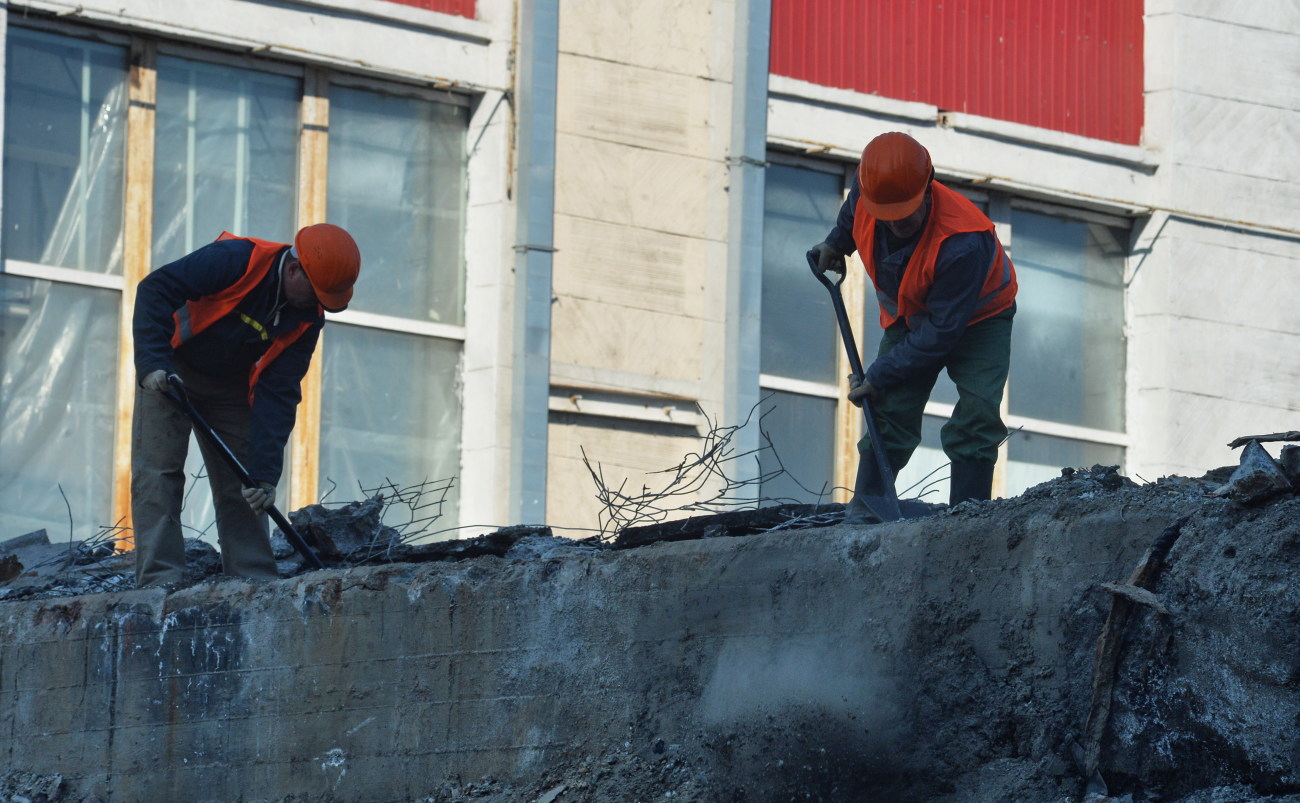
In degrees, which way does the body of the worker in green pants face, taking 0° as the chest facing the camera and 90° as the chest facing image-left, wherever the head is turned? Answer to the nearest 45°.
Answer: approximately 45°

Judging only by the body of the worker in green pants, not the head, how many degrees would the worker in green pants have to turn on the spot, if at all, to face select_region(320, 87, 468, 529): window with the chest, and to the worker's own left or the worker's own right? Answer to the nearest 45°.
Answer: approximately 90° to the worker's own right

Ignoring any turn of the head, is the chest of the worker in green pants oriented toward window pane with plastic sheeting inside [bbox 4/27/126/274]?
no

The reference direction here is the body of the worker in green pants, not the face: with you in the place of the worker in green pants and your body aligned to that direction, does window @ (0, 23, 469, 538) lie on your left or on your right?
on your right

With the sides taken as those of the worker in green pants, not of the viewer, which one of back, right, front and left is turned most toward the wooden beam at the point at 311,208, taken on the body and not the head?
right

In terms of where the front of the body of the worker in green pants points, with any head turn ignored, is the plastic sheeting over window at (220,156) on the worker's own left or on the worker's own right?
on the worker's own right

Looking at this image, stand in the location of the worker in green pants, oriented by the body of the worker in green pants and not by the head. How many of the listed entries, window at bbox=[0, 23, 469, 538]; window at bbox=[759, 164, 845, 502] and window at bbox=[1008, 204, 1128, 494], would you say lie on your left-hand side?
0

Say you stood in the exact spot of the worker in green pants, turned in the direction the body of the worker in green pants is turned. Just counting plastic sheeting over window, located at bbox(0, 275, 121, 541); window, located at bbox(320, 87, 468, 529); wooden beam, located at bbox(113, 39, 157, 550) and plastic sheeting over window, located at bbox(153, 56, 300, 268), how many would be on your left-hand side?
0

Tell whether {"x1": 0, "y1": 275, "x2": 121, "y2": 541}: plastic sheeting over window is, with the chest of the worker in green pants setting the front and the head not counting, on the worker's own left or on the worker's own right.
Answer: on the worker's own right

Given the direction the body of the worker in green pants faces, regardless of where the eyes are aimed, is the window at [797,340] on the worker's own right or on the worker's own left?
on the worker's own right

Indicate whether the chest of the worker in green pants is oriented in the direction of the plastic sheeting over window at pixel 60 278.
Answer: no

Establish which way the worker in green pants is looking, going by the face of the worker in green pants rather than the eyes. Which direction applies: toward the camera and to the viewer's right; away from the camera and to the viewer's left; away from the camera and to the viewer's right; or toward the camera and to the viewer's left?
toward the camera and to the viewer's left

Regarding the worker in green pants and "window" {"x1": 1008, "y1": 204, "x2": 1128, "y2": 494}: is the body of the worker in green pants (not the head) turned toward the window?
no
